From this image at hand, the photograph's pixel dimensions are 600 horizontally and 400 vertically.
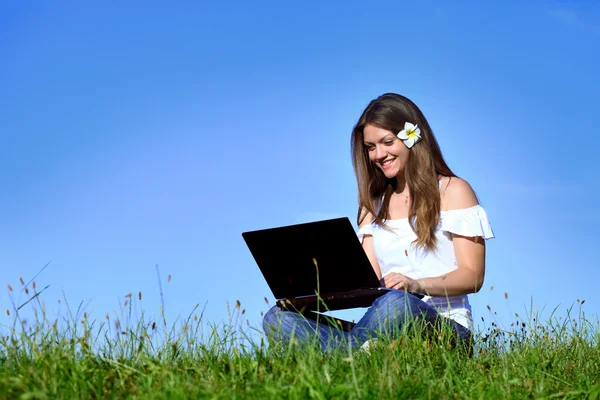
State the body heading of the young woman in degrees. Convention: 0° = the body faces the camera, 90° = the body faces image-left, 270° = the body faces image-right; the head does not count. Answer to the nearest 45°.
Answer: approximately 45°

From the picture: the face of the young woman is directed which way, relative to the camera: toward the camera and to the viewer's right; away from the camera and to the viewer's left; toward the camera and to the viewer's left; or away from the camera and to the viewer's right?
toward the camera and to the viewer's left
